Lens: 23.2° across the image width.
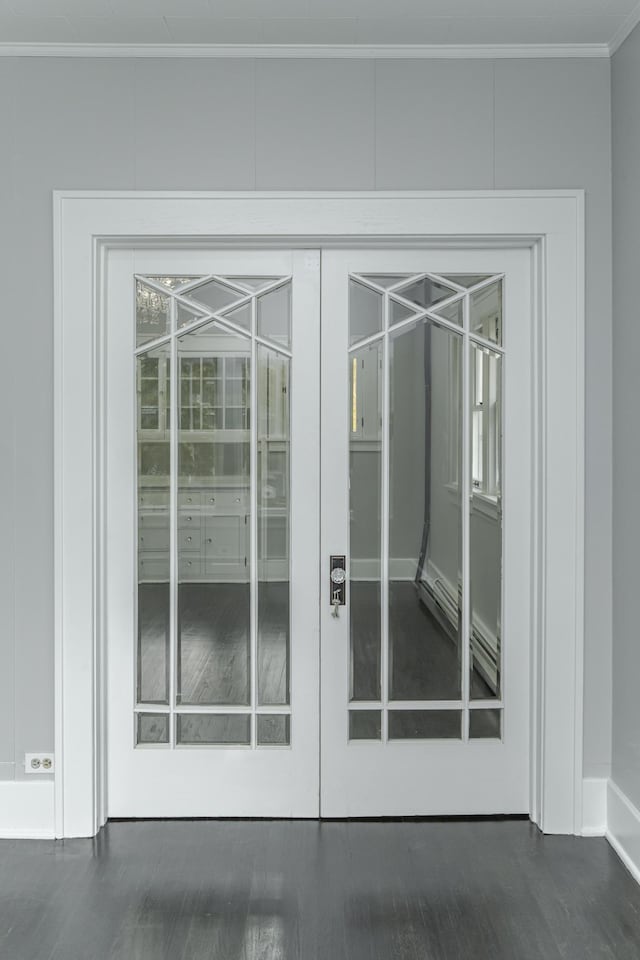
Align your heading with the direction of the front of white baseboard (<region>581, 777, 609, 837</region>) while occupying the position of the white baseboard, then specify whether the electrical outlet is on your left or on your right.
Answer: on your right

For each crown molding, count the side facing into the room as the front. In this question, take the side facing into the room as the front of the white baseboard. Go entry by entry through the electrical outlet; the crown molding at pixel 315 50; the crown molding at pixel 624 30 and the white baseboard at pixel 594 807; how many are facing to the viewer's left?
1

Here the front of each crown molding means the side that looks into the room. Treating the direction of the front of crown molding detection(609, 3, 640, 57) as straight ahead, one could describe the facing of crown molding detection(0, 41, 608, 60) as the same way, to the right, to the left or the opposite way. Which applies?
to the left

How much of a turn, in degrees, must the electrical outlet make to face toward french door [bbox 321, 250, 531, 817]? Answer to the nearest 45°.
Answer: approximately 90° to its left

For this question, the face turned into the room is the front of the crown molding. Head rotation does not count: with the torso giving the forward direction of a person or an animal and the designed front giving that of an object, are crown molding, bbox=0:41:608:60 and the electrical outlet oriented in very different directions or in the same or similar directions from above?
same or similar directions

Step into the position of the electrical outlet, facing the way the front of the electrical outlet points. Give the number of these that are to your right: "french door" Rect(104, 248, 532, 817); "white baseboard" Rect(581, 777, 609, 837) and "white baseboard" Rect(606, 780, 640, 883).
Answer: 0

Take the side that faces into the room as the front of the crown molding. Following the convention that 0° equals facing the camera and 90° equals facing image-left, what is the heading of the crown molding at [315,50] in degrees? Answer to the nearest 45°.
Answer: approximately 0°

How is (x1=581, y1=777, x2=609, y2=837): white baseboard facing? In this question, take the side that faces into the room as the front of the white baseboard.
toward the camera

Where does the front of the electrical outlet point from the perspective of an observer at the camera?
facing the viewer

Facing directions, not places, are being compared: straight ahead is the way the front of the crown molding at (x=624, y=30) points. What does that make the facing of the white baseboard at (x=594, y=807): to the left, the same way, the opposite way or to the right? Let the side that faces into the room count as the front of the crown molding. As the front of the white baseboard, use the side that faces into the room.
to the left

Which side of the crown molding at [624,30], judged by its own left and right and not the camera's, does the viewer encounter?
left
